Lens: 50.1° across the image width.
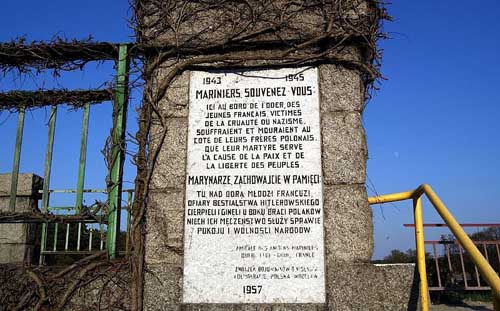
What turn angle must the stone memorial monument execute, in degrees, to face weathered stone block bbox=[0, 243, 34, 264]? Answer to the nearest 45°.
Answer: approximately 135° to its right

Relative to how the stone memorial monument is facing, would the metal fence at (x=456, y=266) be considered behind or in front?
behind

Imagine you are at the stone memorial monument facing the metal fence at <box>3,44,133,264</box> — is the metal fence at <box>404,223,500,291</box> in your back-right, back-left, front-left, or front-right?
back-right

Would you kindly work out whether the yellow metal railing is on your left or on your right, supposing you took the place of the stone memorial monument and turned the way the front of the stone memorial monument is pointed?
on your left

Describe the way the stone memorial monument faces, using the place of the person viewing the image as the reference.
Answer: facing the viewer

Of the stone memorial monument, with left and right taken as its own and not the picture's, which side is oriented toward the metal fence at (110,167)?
right
